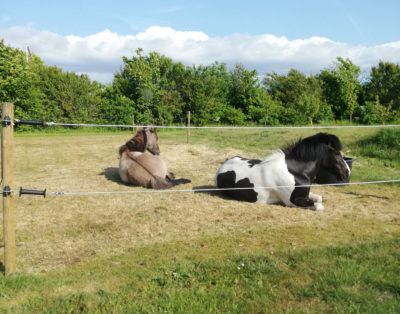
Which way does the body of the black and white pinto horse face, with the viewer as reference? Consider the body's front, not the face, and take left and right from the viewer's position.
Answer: facing to the right of the viewer

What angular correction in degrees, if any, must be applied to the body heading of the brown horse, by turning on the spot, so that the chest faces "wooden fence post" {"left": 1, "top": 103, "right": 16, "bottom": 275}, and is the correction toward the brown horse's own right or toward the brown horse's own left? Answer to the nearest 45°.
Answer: approximately 135° to the brown horse's own left

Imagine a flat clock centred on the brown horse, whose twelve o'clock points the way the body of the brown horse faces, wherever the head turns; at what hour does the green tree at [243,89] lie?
The green tree is roughly at 2 o'clock from the brown horse.

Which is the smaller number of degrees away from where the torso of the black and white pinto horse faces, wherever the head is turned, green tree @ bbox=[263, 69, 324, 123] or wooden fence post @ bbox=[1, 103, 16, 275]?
the green tree

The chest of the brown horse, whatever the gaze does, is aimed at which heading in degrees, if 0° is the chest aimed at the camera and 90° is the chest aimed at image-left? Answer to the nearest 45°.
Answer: approximately 135°

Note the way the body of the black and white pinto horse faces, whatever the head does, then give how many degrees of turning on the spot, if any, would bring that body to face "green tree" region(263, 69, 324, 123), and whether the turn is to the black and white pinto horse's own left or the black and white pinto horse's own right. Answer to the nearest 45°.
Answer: approximately 90° to the black and white pinto horse's own left

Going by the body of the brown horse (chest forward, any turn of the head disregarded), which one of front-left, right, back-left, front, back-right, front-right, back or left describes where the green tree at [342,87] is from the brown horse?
right

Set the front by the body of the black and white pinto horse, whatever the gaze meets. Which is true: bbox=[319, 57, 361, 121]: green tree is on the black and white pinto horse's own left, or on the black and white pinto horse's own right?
on the black and white pinto horse's own left

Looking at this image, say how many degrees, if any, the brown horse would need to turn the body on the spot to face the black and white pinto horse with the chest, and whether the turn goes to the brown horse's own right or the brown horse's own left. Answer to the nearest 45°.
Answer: approximately 180°

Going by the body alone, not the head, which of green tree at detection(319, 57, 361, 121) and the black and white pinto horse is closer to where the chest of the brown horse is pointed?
the green tree

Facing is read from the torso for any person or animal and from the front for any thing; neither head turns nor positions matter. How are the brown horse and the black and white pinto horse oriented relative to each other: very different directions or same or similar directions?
very different directions

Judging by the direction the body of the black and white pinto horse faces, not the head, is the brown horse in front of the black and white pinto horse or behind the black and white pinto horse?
behind

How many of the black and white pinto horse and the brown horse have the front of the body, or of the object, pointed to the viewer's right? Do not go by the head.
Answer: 1

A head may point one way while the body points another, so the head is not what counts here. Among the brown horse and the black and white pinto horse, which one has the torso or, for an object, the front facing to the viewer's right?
the black and white pinto horse

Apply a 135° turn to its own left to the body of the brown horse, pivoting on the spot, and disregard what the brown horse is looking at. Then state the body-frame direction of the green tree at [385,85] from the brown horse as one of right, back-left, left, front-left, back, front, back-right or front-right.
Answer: back-left
